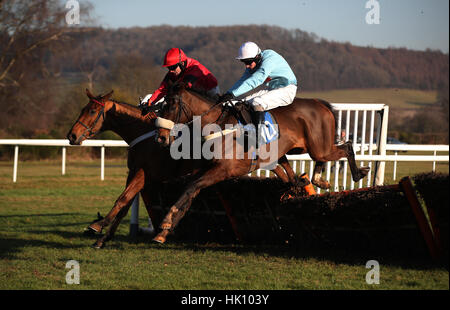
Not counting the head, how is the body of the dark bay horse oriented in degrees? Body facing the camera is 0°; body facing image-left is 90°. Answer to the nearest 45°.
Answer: approximately 90°

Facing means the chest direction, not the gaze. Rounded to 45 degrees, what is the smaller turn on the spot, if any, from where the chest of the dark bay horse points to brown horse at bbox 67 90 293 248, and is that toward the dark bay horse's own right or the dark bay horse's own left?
0° — it already faces it

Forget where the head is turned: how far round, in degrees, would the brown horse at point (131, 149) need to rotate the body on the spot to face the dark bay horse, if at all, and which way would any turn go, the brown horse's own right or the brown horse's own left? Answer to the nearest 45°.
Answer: approximately 180°

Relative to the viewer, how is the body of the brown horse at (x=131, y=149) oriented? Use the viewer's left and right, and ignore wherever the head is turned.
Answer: facing to the left of the viewer

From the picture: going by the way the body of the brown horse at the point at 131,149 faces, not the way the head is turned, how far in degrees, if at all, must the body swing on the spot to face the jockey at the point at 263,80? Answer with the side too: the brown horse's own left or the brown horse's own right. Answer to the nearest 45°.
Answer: approximately 180°

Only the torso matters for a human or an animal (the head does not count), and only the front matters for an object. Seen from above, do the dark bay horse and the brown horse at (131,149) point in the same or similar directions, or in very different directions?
same or similar directions

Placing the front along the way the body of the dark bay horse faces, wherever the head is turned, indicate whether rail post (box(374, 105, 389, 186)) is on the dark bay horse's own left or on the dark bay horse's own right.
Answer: on the dark bay horse's own right

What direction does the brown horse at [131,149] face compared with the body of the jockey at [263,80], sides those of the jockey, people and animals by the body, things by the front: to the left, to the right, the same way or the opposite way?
the same way

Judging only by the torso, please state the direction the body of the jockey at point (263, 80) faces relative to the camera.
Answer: to the viewer's left

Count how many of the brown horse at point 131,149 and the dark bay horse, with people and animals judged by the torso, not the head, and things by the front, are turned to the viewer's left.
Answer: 2
